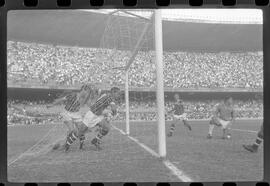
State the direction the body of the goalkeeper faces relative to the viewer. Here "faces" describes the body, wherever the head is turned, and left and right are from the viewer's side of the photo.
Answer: facing to the right of the viewer
